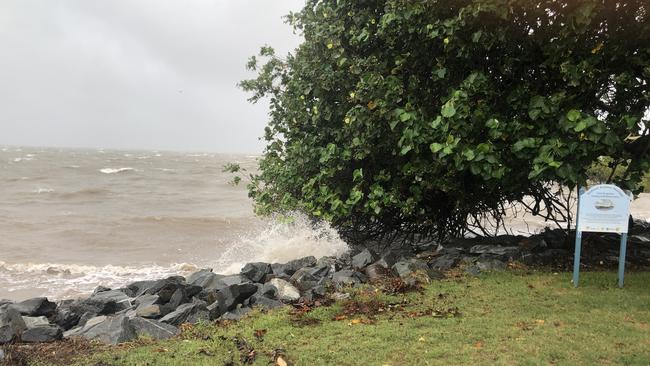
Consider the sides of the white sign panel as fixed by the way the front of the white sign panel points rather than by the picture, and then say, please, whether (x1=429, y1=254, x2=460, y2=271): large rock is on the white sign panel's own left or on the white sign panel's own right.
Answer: on the white sign panel's own right

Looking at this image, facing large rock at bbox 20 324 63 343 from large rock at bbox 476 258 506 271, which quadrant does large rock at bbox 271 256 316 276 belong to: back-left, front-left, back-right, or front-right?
front-right

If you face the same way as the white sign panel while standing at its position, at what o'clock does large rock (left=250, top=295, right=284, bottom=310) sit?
The large rock is roughly at 2 o'clock from the white sign panel.

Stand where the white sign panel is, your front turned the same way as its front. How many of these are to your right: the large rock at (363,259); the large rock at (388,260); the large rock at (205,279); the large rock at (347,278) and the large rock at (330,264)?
5

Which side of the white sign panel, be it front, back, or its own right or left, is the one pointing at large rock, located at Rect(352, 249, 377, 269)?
right

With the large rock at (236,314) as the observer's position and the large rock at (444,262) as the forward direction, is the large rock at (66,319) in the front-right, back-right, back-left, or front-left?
back-left

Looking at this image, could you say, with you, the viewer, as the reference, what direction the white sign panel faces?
facing the viewer

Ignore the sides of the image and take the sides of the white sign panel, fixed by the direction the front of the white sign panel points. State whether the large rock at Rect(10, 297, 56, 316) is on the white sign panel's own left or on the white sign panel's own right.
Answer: on the white sign panel's own right

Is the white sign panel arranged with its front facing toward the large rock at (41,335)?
no

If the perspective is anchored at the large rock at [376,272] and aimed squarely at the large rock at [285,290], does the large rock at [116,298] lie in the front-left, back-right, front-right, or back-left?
front-right

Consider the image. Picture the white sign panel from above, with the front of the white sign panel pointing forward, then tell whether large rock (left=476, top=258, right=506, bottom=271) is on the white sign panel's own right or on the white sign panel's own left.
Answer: on the white sign panel's own right

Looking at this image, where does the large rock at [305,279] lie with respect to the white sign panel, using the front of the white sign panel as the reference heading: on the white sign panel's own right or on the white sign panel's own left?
on the white sign panel's own right

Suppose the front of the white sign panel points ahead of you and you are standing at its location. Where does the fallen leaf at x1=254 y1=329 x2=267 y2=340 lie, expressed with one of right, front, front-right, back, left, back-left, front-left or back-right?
front-right

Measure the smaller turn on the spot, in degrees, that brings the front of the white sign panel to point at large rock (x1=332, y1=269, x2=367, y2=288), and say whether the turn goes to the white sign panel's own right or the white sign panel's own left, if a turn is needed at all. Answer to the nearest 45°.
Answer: approximately 90° to the white sign panel's own right

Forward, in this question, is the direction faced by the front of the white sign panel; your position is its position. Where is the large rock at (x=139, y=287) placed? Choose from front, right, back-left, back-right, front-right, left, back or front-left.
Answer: right

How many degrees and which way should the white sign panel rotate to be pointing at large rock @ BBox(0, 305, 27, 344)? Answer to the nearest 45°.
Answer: approximately 45° to its right

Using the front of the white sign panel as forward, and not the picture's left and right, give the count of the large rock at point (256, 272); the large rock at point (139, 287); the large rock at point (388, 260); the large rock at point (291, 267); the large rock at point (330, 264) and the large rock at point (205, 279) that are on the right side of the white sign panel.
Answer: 6

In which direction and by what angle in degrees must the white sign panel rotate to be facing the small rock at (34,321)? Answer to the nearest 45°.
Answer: approximately 45° to its right

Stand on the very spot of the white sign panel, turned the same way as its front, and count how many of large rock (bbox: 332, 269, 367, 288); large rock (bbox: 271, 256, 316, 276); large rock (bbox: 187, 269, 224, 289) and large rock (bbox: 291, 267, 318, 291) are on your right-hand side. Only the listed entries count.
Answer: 4

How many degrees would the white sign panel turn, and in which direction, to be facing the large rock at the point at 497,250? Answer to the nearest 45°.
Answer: approximately 135° to its right

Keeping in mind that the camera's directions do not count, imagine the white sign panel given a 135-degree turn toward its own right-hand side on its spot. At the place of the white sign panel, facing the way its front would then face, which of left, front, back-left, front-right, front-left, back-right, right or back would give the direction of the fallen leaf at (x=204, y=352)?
left
